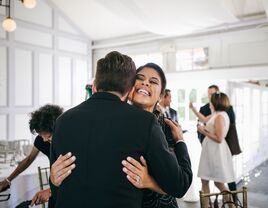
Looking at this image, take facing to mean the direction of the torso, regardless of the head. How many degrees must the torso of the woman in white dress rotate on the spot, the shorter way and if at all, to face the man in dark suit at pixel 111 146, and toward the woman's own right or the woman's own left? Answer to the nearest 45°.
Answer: approximately 90° to the woman's own left

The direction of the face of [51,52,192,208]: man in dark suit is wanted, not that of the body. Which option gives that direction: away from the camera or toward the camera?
away from the camera

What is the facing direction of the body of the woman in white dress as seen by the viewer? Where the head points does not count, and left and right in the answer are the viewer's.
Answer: facing to the left of the viewer

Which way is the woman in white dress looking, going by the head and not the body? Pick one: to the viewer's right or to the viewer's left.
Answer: to the viewer's left
